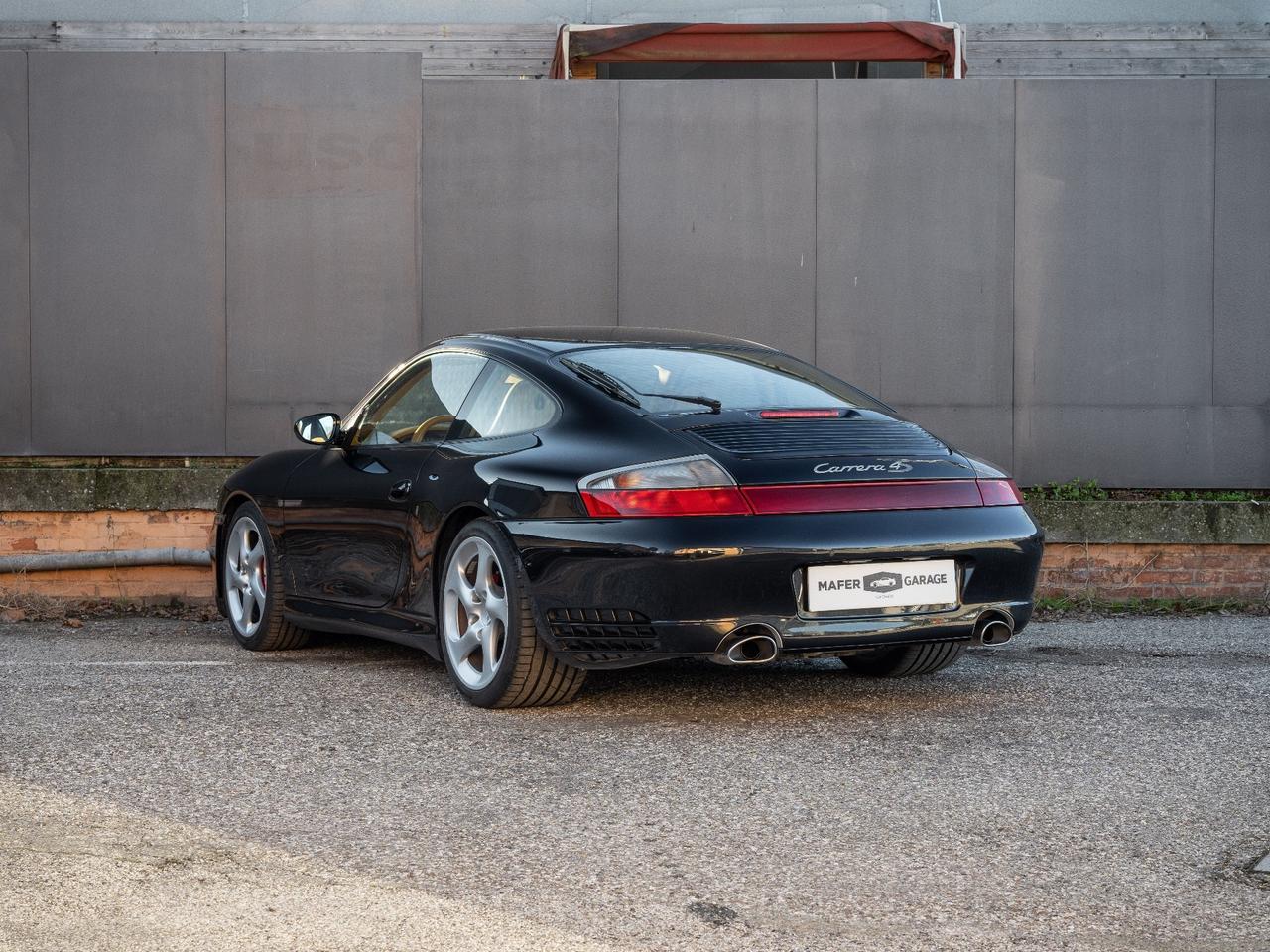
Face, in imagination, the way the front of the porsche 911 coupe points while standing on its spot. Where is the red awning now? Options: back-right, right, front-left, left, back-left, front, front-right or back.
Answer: front-right

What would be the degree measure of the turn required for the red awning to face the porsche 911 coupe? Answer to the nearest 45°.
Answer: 0° — it already faces it

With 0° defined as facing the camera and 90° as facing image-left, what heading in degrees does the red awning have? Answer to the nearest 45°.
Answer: approximately 0°

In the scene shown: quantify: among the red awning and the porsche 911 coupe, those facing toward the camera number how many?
1

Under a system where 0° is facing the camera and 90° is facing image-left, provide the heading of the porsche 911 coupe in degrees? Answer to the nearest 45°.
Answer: approximately 135°
